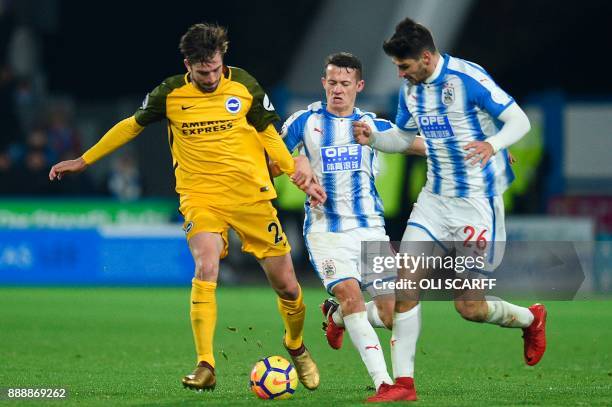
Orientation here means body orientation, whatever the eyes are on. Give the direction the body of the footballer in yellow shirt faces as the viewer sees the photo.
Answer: toward the camera
